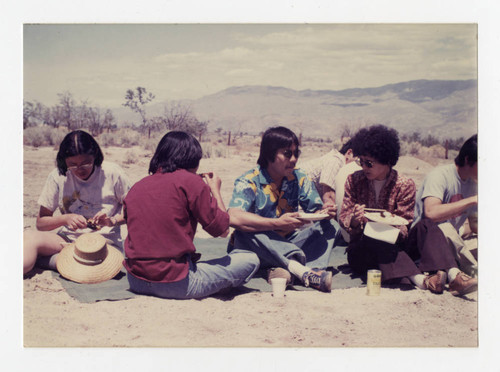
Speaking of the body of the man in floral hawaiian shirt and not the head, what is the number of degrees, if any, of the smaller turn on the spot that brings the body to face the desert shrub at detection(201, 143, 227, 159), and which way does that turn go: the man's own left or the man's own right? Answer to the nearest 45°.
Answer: approximately 180°

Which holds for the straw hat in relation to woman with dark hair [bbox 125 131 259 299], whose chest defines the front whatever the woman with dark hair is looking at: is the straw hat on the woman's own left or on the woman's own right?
on the woman's own left

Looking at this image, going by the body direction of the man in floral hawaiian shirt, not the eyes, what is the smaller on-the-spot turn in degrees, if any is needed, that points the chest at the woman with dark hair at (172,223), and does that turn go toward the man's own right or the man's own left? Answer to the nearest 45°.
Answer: approximately 90° to the man's own right

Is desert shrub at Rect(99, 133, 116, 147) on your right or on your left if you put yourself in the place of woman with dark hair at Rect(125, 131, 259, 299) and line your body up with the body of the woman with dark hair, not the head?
on your left

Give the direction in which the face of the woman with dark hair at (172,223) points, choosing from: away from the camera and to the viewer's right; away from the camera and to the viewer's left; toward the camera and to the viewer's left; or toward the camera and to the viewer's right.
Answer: away from the camera and to the viewer's right

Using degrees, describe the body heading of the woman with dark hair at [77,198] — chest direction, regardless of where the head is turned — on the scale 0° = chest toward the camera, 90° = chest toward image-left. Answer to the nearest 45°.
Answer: approximately 0°
